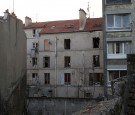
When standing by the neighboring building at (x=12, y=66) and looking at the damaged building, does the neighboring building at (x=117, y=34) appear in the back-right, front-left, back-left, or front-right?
front-right

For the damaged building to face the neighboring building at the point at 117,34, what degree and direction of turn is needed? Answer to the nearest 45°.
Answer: approximately 45° to its left

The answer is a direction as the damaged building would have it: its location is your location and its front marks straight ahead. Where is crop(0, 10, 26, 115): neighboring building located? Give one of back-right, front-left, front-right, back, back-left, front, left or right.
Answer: front

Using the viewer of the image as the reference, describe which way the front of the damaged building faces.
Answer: facing the viewer
